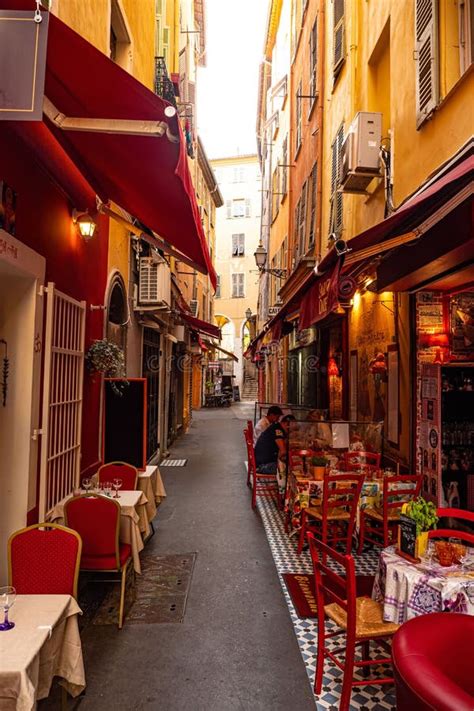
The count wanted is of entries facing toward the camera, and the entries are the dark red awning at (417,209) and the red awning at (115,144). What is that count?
0

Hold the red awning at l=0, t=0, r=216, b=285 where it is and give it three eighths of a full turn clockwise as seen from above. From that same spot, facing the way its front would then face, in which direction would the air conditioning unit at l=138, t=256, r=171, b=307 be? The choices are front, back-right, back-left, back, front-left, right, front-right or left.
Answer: back-right

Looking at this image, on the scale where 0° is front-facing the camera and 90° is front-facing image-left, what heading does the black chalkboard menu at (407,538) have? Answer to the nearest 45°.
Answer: approximately 45°

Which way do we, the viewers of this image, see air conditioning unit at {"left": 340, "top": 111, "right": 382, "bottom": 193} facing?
facing to the left of the viewer

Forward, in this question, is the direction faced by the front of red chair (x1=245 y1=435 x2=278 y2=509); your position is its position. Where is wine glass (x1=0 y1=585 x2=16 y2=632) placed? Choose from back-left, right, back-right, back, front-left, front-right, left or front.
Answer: right

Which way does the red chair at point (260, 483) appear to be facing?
to the viewer's right

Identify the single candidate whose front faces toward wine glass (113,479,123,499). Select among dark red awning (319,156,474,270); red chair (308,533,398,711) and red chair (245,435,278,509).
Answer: the dark red awning

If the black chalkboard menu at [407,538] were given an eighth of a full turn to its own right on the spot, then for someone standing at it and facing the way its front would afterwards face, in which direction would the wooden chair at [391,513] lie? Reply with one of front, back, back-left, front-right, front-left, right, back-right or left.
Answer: right

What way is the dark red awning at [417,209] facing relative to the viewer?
to the viewer's left

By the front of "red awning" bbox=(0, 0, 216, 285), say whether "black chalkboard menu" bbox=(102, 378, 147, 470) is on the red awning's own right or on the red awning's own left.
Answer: on the red awning's own left

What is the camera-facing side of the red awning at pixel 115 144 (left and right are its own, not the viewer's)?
right
